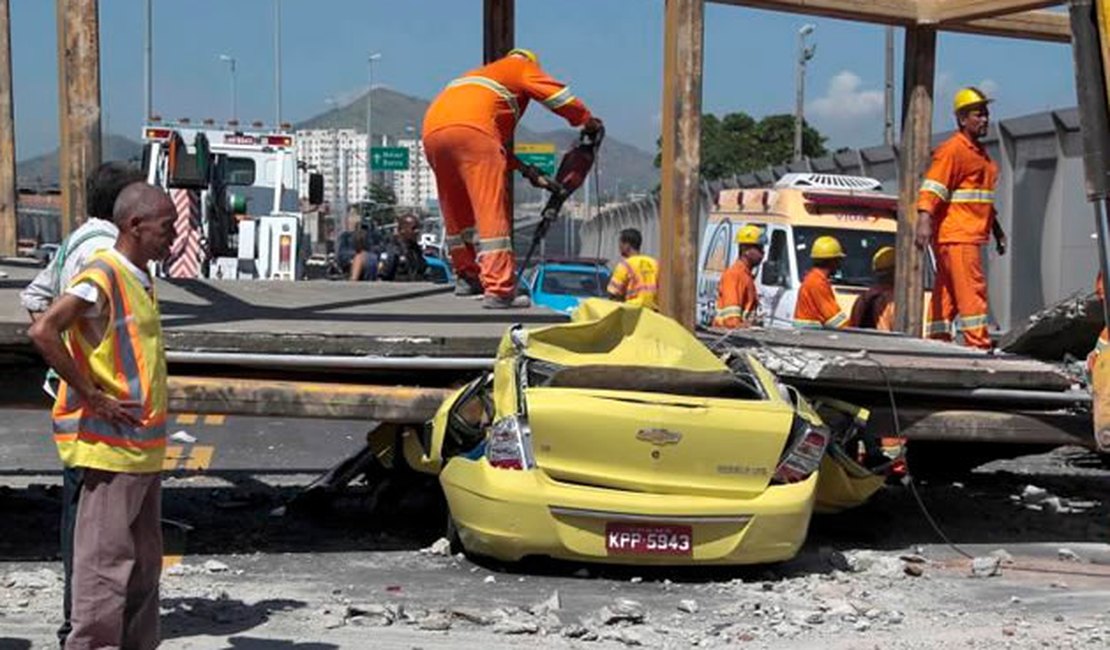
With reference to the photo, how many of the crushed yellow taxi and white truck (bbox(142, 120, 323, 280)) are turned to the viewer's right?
0

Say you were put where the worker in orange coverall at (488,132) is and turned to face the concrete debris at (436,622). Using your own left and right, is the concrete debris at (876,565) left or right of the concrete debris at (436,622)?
left

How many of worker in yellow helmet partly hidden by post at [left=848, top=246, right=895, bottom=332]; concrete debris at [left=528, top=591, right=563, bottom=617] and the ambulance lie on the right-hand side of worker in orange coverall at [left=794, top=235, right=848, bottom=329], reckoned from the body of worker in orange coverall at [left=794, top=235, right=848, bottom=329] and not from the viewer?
1

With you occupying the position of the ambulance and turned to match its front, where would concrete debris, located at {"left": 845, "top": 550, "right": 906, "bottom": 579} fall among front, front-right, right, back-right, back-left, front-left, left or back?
front-right

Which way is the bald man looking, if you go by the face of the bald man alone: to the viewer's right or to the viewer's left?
to the viewer's right

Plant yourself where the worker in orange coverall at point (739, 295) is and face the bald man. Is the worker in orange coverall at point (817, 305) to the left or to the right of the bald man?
left

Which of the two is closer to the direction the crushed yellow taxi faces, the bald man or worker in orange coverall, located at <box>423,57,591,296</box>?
the worker in orange coverall

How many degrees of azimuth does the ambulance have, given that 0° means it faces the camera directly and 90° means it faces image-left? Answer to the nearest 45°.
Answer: approximately 315°
